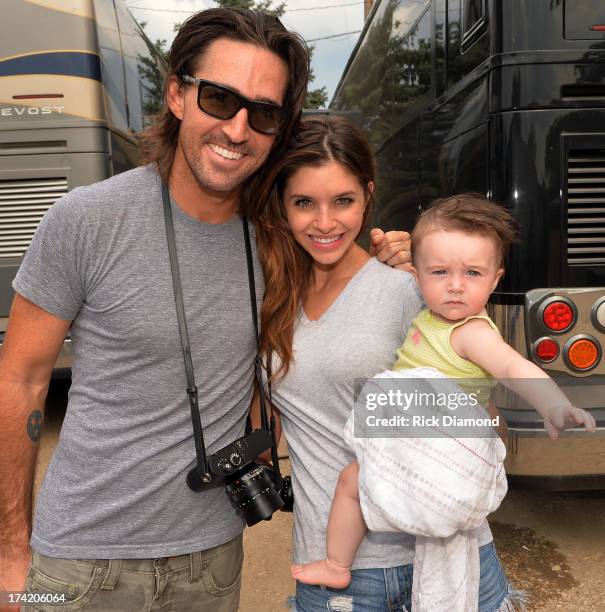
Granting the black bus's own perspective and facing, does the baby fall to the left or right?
on its left

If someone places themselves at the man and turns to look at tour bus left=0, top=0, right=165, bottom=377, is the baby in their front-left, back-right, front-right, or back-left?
back-right

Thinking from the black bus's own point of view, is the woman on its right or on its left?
on its left

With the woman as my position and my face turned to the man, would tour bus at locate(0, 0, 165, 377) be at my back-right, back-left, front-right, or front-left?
front-right

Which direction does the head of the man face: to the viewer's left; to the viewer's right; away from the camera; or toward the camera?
toward the camera

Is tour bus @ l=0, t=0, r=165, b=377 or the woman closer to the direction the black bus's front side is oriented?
the tour bus

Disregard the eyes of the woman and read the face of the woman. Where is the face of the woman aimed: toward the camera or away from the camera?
toward the camera

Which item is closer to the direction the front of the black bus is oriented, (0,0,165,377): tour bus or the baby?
the tour bus

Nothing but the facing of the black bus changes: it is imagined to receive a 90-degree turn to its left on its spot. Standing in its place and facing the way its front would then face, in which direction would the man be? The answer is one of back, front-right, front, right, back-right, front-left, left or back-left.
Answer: left

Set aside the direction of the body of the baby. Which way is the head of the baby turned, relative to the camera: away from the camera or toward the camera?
toward the camera

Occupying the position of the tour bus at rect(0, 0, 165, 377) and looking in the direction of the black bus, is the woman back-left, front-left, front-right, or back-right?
front-right

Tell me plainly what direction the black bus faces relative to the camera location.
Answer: facing away from the viewer and to the left of the viewer

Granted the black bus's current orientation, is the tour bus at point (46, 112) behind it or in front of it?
in front
